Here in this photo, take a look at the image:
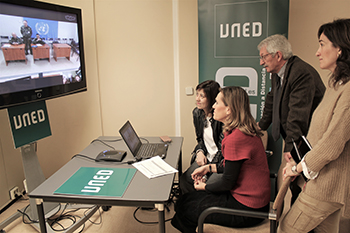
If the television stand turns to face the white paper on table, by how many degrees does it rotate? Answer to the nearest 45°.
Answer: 0° — it already faces it

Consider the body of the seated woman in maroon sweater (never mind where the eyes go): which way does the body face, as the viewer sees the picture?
to the viewer's left

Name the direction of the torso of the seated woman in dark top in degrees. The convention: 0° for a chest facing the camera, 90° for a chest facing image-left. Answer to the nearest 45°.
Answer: approximately 45°

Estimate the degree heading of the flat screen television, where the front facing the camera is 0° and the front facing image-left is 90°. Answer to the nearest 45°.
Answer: approximately 315°

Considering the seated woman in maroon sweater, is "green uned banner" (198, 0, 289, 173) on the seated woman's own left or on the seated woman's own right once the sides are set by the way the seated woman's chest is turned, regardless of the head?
on the seated woman's own right

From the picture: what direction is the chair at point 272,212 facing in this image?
to the viewer's left

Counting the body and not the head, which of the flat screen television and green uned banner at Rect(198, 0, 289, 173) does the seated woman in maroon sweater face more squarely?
the flat screen television

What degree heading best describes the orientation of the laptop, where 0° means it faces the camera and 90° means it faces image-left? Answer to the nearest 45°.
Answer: approximately 270°

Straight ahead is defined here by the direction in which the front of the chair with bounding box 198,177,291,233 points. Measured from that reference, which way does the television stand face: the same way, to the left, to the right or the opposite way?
the opposite way
